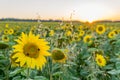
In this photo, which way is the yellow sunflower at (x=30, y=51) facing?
toward the camera
